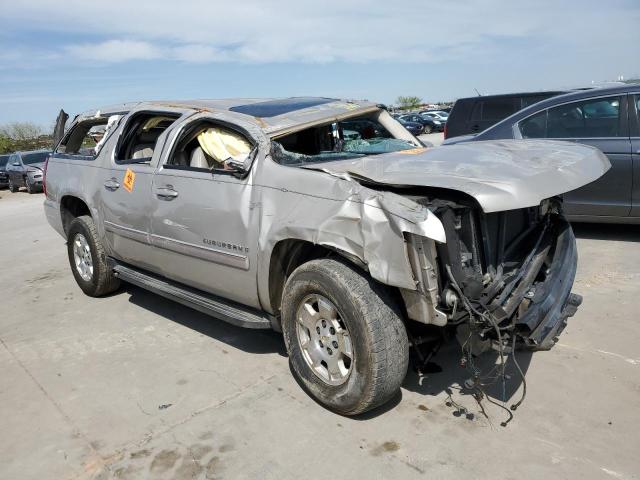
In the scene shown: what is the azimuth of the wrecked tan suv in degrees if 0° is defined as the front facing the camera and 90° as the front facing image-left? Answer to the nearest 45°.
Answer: approximately 315°

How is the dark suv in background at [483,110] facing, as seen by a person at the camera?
facing to the right of the viewer

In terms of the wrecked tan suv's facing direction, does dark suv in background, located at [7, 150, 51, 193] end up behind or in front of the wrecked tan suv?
behind

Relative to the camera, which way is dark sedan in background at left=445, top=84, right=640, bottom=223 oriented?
to the viewer's right

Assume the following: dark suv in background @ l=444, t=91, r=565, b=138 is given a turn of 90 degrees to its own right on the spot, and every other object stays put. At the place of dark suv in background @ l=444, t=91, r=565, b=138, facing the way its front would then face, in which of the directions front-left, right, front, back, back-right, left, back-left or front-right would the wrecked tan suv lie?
front

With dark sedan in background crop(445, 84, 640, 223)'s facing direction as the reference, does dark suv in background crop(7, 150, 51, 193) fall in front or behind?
behind

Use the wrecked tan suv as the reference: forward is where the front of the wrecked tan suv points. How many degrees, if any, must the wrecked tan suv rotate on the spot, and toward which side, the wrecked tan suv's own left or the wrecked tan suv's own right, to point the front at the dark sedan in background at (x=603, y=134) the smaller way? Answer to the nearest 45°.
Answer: approximately 90° to the wrecked tan suv's own left
